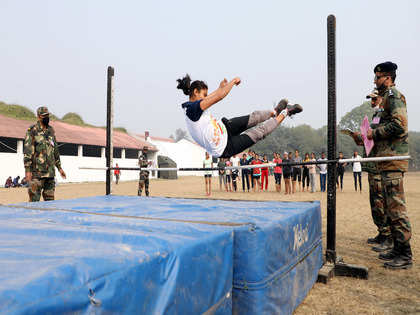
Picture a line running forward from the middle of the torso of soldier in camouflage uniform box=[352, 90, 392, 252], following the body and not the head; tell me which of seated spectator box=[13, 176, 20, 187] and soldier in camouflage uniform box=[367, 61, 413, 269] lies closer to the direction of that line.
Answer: the seated spectator

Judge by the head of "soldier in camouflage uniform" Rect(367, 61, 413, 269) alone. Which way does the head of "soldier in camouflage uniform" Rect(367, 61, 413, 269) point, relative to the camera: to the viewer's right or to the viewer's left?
to the viewer's left

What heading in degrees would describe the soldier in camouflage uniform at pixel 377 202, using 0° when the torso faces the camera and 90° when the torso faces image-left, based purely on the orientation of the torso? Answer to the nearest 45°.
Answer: approximately 90°

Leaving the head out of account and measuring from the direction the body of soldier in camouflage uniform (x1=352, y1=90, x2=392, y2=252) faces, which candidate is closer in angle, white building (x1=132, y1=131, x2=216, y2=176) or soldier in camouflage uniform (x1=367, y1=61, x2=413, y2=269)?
the white building

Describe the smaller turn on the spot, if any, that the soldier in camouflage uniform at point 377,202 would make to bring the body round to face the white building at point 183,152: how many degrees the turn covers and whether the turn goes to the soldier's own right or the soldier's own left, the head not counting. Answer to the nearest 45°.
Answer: approximately 45° to the soldier's own right

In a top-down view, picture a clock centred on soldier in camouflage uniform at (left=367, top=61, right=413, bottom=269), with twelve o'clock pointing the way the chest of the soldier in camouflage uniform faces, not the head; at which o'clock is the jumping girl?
The jumping girl is roughly at 11 o'clock from the soldier in camouflage uniform.

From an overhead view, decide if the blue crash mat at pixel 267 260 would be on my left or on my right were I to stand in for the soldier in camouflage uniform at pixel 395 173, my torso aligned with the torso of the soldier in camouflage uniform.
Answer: on my left

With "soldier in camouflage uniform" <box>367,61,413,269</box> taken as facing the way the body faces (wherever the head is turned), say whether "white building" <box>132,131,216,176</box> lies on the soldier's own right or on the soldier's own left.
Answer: on the soldier's own right

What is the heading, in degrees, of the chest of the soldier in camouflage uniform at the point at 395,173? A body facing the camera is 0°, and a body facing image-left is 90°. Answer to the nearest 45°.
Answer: approximately 90°

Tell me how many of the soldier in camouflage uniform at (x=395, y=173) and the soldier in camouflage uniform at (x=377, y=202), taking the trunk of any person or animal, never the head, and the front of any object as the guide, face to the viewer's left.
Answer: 2
